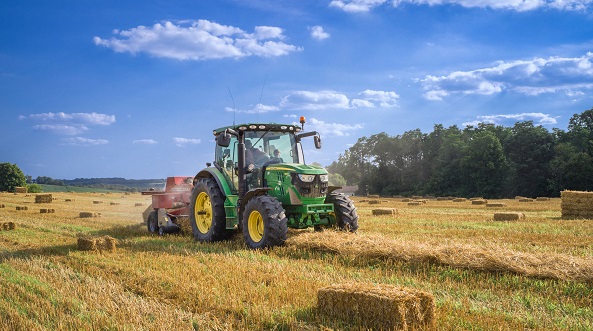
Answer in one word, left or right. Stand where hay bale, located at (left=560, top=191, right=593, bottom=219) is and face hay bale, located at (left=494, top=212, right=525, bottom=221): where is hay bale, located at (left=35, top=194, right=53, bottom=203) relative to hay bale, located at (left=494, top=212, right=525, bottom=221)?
right

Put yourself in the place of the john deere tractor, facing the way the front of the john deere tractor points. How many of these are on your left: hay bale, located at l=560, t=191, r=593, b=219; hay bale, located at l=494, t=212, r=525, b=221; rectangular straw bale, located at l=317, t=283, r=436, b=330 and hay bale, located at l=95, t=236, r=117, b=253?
2

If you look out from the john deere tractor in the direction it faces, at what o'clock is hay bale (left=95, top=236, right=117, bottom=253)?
The hay bale is roughly at 4 o'clock from the john deere tractor.

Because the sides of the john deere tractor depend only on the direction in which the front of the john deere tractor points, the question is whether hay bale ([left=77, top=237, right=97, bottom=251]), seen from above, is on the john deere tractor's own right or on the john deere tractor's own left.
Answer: on the john deere tractor's own right

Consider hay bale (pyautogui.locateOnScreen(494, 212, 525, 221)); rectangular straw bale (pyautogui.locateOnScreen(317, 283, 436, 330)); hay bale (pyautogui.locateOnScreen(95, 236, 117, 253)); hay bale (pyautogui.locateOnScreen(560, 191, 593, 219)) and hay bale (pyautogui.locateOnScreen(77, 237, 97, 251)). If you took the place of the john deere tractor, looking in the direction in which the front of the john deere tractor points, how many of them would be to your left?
2

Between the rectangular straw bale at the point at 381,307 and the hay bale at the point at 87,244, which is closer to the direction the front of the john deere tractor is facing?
the rectangular straw bale

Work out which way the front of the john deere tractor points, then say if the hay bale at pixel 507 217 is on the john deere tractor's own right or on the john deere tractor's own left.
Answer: on the john deere tractor's own left

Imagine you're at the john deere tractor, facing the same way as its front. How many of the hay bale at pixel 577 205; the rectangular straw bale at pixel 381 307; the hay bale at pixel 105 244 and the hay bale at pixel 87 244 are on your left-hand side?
1

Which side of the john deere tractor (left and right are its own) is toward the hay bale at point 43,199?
back

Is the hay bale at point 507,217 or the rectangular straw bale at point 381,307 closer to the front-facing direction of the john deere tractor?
the rectangular straw bale

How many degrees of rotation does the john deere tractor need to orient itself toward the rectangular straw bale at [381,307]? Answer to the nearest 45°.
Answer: approximately 45° to its right

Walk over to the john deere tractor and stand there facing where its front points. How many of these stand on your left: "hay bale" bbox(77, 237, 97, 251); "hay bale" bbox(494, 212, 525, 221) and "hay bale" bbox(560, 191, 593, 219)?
2

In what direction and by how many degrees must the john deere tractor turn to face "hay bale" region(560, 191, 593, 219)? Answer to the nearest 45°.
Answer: approximately 90° to its left
